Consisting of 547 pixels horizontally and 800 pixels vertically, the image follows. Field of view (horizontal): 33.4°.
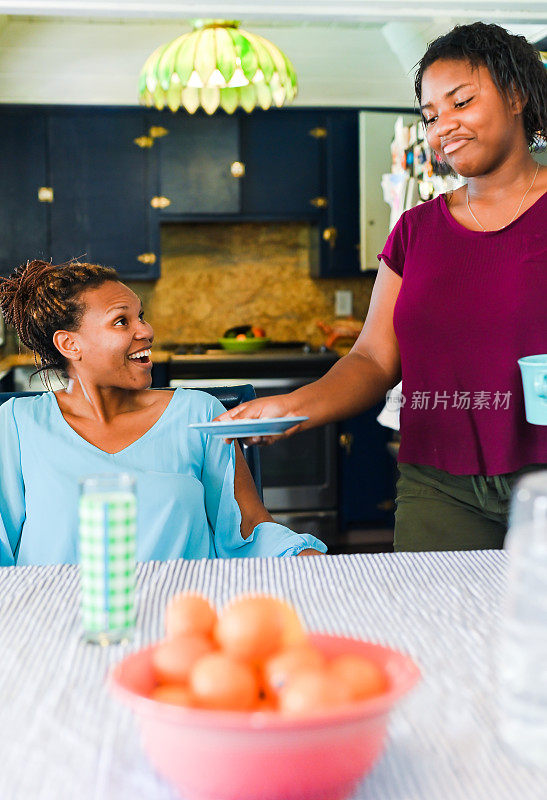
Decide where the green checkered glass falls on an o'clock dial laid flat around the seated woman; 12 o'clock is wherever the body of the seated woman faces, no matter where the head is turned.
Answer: The green checkered glass is roughly at 12 o'clock from the seated woman.

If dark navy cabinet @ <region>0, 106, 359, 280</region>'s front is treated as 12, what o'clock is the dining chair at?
The dining chair is roughly at 12 o'clock from the dark navy cabinet.

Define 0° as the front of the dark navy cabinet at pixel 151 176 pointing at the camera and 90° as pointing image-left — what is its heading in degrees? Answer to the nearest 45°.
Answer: approximately 0°

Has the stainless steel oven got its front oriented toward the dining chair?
yes

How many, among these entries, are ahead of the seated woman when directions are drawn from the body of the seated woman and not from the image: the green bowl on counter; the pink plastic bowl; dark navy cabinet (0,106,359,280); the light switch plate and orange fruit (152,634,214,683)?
2

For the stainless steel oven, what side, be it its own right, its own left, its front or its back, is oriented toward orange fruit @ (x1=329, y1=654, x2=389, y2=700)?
front

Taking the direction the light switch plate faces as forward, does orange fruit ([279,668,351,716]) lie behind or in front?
in front

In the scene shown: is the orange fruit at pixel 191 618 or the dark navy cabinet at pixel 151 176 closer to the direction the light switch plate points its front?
the orange fruit
